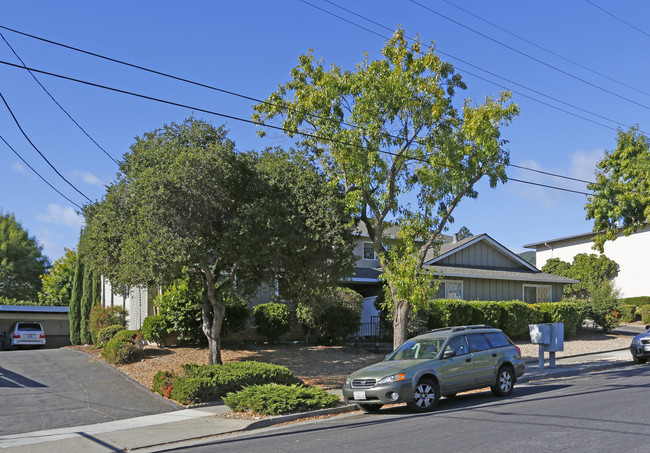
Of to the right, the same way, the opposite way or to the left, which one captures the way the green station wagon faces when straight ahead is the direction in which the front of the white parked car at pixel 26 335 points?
to the left

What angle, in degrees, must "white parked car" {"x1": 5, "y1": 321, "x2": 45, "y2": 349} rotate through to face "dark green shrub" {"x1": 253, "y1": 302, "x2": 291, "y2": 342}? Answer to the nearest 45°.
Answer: approximately 135° to its right

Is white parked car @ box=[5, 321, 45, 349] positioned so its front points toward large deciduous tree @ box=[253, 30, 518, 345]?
no

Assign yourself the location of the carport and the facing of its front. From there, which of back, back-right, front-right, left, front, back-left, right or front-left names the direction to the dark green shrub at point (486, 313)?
front-left

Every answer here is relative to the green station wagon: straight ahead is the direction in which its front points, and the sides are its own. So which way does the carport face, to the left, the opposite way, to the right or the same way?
to the left

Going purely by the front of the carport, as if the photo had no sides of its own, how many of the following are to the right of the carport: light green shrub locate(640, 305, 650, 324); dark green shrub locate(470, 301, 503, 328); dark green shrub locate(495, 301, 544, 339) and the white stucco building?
0

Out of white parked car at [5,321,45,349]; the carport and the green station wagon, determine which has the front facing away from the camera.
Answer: the white parked car

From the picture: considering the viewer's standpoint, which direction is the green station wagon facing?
facing the viewer and to the left of the viewer

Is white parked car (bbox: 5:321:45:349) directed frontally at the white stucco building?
no

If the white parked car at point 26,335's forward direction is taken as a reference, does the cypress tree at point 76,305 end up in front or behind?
behind

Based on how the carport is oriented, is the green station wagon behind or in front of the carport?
in front

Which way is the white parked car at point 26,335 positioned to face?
away from the camera

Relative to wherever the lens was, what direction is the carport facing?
facing the viewer

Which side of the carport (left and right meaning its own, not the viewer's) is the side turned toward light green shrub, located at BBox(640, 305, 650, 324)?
left
